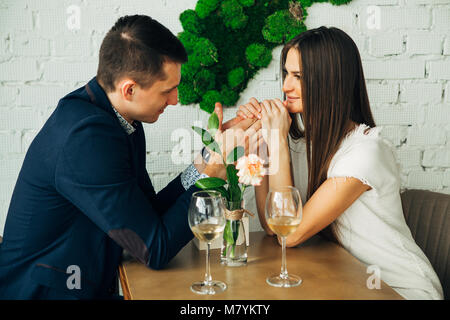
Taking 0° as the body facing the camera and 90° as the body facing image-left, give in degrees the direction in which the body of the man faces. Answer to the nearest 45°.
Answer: approximately 270°

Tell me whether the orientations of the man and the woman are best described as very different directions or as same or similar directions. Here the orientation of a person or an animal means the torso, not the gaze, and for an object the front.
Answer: very different directions

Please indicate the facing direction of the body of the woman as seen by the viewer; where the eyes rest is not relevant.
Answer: to the viewer's left

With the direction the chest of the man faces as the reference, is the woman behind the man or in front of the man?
in front

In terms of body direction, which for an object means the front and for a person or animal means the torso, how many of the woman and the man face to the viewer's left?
1

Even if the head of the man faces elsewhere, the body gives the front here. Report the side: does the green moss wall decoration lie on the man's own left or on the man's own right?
on the man's own left

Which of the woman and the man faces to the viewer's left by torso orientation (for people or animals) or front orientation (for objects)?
the woman

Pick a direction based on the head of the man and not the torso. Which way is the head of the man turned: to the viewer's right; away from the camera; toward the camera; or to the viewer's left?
to the viewer's right
